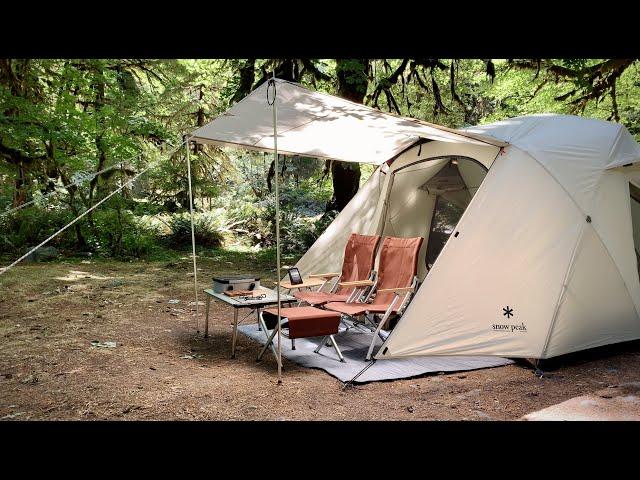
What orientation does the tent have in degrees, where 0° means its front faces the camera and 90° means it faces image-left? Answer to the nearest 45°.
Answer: approximately 45°

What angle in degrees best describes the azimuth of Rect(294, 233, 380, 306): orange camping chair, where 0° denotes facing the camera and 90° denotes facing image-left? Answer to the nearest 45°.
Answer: approximately 45°

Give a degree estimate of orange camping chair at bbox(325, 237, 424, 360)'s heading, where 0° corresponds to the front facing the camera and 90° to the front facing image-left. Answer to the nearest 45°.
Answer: approximately 45°

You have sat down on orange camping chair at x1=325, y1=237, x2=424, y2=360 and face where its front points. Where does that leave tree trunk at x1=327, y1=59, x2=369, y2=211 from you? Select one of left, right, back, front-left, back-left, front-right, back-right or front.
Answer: back-right
